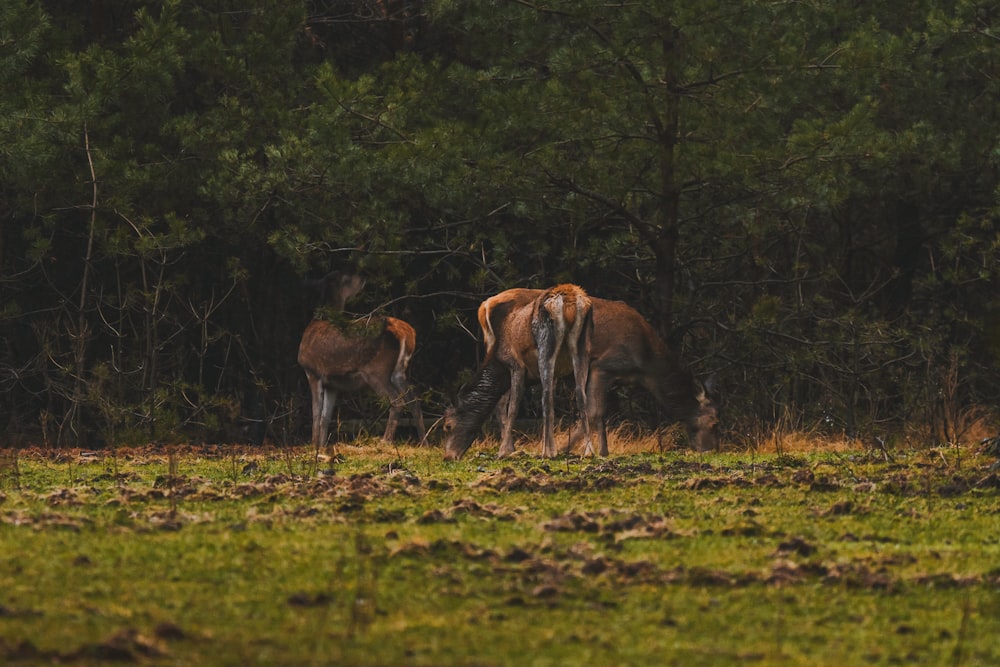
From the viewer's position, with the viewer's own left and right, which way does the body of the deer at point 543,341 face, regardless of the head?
facing away from the viewer and to the left of the viewer

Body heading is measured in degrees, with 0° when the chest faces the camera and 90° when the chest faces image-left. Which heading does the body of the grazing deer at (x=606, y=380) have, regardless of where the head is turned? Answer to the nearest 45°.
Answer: approximately 270°

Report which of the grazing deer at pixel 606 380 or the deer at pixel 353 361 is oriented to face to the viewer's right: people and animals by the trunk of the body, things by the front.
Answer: the grazing deer

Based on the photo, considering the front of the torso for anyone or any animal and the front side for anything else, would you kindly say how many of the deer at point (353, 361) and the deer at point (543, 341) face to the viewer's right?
0

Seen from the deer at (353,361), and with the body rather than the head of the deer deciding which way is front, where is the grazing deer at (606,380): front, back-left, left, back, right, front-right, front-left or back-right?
back

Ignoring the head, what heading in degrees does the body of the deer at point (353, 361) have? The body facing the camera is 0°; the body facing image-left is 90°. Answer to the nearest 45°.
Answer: approximately 135°
